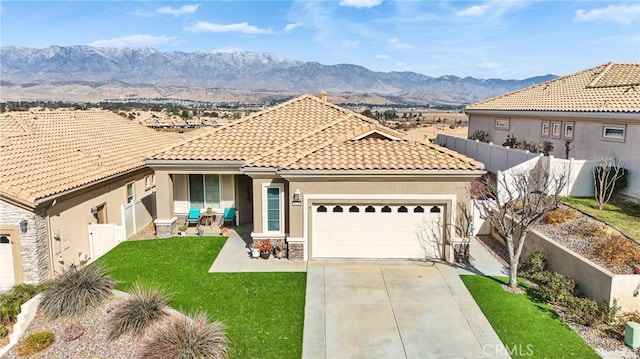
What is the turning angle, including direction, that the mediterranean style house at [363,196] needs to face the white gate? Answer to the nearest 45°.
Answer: approximately 90° to its right

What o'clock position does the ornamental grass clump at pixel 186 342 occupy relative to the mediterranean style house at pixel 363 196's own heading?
The ornamental grass clump is roughly at 1 o'clock from the mediterranean style house.

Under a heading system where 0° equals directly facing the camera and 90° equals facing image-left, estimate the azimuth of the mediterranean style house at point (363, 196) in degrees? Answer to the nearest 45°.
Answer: approximately 0°

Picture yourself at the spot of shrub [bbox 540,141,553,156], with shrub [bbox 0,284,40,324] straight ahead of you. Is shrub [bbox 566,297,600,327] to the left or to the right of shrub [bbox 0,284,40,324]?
left

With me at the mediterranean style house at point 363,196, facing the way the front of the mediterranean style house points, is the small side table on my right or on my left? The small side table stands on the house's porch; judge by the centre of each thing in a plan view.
on my right

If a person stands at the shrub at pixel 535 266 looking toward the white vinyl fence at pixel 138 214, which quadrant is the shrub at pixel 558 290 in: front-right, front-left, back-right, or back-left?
back-left

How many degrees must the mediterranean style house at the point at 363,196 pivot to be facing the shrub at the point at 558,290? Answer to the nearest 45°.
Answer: approximately 45° to its left

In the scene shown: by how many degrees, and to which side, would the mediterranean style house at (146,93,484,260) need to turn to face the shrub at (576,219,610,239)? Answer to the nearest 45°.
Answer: approximately 90° to its left

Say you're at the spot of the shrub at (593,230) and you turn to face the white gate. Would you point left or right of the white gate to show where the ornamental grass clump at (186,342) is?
left

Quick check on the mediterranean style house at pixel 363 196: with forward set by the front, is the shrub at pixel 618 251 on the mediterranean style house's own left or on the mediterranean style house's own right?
on the mediterranean style house's own left

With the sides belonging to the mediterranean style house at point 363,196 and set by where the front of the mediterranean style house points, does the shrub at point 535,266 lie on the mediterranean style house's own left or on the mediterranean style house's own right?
on the mediterranean style house's own left

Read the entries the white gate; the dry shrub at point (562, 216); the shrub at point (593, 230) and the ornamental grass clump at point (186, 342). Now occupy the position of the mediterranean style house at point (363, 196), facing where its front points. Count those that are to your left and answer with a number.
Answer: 2

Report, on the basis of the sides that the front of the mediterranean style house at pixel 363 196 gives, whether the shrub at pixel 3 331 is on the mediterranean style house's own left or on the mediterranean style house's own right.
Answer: on the mediterranean style house's own right

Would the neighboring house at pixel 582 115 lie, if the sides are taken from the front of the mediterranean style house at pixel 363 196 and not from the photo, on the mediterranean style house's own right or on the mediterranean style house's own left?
on the mediterranean style house's own left

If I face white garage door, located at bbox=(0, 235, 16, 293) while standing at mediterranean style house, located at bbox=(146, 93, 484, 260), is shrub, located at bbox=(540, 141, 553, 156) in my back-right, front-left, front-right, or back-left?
back-right

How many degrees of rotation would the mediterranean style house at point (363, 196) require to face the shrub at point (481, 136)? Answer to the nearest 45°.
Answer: approximately 135° to its left
